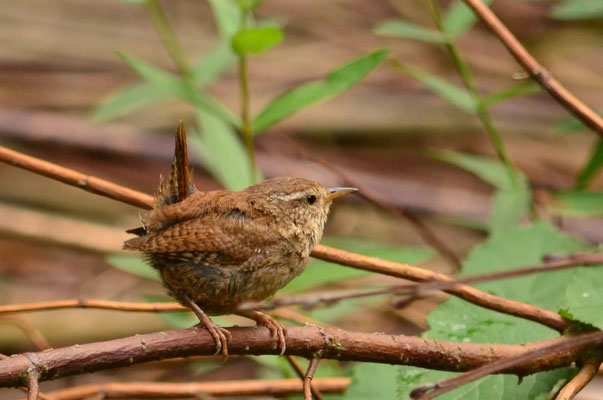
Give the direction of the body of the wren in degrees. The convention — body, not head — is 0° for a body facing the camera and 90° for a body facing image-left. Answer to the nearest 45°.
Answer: approximately 270°

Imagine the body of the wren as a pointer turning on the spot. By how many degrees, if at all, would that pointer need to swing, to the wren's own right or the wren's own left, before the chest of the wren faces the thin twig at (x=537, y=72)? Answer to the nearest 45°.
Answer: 0° — it already faces it

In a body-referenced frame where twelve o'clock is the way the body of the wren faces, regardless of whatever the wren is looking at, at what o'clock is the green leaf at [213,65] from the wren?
The green leaf is roughly at 9 o'clock from the wren.

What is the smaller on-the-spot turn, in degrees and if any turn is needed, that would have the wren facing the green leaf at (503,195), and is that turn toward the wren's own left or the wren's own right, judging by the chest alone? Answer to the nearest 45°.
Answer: approximately 45° to the wren's own left

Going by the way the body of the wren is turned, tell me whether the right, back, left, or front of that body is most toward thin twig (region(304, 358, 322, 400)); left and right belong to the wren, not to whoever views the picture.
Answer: front

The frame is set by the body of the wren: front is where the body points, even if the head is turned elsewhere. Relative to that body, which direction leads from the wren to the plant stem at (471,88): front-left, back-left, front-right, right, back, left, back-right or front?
front-left

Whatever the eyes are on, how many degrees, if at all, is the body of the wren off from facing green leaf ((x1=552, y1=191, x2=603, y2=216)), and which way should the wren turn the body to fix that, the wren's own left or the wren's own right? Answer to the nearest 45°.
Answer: approximately 45° to the wren's own left

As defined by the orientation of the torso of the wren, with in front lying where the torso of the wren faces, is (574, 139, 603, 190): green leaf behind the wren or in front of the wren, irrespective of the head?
in front

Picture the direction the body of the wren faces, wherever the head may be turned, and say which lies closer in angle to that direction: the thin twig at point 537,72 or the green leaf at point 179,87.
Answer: the thin twig
